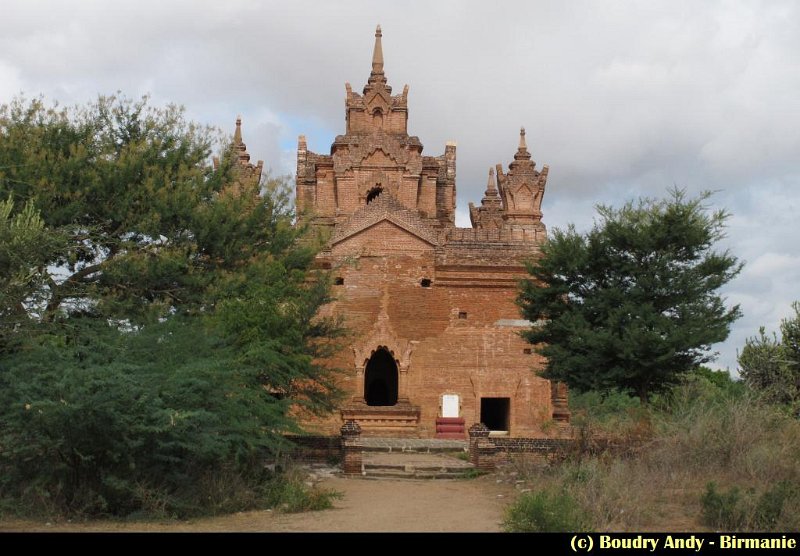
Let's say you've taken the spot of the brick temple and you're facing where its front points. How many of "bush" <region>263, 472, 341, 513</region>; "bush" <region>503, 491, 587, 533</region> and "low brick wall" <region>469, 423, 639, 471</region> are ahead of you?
3

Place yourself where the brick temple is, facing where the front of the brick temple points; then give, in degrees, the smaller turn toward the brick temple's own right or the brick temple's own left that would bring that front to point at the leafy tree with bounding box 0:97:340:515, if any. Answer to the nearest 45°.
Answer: approximately 45° to the brick temple's own right

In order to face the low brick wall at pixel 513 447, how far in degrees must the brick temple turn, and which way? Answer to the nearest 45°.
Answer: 0° — it already faces it

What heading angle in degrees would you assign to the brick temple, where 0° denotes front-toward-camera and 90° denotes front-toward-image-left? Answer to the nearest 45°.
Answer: approximately 0°

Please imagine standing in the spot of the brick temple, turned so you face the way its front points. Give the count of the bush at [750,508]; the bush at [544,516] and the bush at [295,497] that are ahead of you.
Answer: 3

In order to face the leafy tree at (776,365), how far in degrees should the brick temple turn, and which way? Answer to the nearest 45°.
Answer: approximately 45° to its left

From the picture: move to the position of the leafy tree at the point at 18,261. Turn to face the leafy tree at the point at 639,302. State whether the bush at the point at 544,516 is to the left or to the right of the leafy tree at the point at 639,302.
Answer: right
